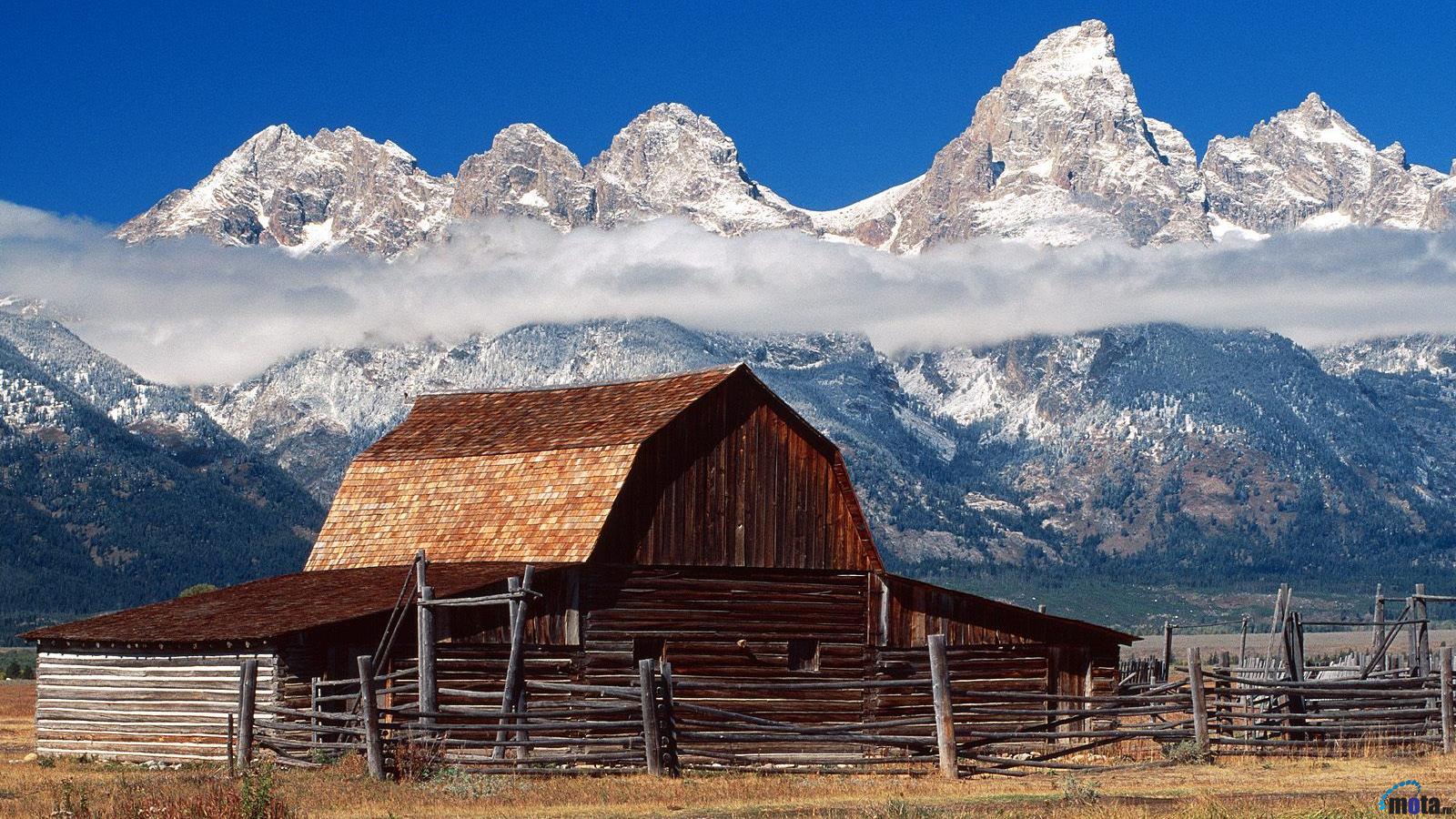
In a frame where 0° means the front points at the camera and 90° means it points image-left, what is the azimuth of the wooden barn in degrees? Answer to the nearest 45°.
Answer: approximately 315°

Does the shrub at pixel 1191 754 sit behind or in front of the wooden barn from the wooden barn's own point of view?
in front
